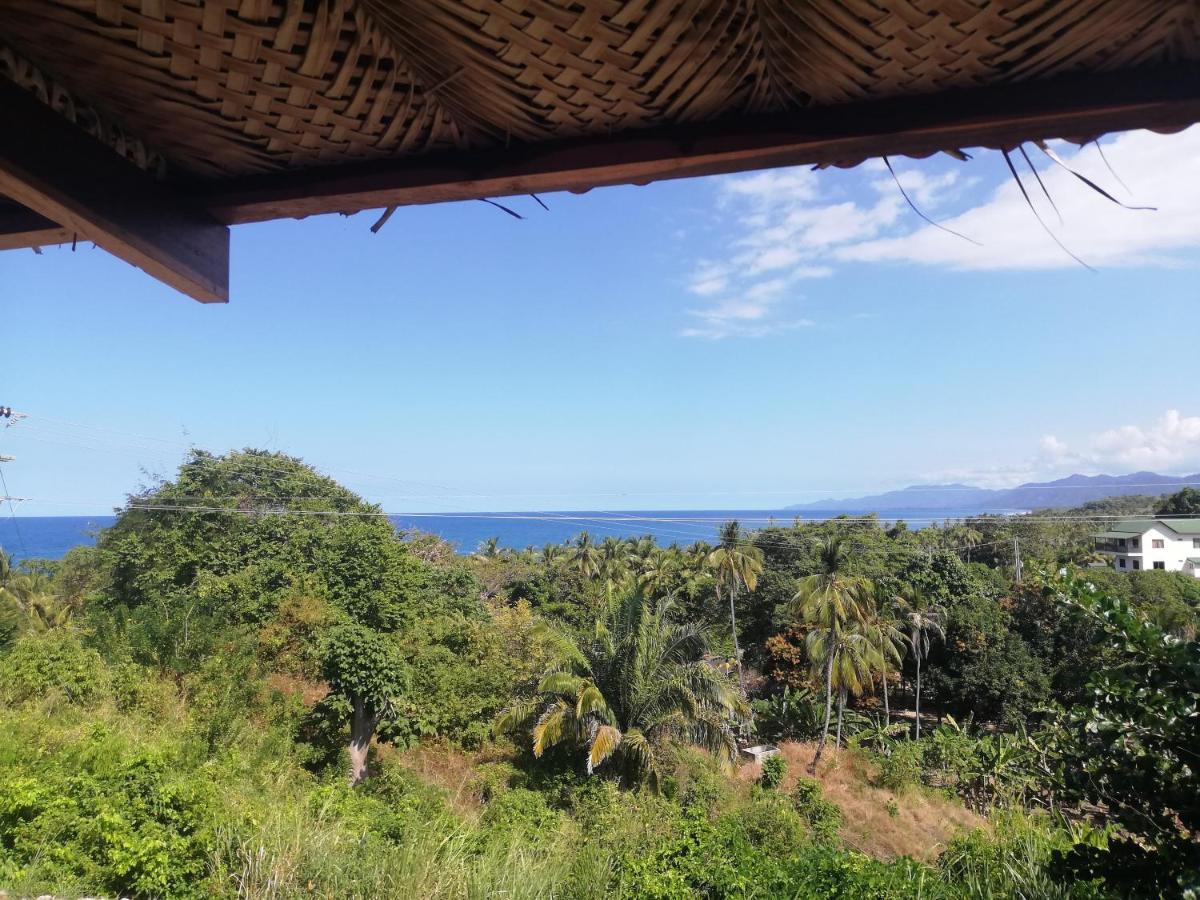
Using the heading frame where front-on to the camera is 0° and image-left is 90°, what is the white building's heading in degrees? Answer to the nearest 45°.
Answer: approximately 45°

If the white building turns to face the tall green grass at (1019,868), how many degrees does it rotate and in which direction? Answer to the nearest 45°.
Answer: approximately 45° to its left

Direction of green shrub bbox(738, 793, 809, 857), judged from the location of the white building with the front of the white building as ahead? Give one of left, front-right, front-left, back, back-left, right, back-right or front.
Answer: front-left

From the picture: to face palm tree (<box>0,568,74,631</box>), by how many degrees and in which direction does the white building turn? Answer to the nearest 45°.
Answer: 0° — it already faces it

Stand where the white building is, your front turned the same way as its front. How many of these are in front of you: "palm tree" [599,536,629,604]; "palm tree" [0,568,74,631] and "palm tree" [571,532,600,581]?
3

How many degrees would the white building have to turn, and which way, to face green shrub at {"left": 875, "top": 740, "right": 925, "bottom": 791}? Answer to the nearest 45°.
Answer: approximately 45° to its left

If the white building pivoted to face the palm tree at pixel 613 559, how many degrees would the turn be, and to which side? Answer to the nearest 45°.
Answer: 0° — it already faces it
